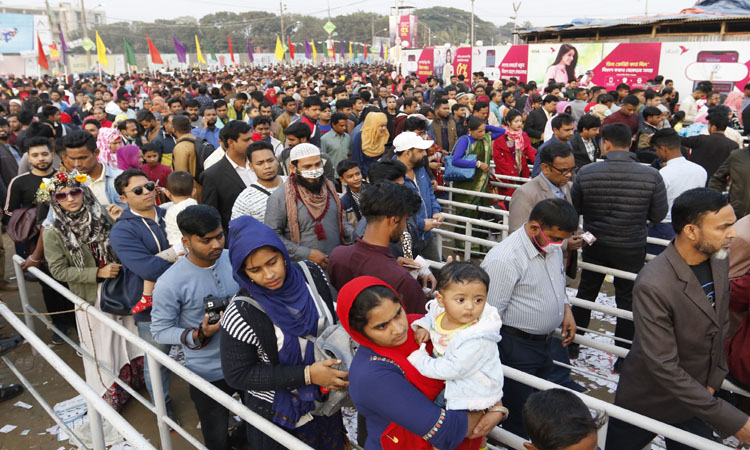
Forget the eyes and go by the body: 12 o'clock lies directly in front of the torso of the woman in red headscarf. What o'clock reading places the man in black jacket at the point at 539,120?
The man in black jacket is roughly at 8 o'clock from the woman in red headscarf.

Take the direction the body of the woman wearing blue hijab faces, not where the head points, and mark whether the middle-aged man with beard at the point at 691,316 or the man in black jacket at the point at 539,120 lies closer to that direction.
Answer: the middle-aged man with beard

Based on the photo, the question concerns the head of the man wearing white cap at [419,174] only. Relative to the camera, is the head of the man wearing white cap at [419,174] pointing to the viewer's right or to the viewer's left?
to the viewer's right

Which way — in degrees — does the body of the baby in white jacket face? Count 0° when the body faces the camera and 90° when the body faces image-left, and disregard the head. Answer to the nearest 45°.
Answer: approximately 45°

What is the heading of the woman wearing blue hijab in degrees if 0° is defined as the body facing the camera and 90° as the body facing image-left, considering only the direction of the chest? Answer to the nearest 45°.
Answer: approximately 315°

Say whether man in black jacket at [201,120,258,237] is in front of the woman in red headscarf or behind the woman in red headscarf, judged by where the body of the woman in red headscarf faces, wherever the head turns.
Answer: behind
